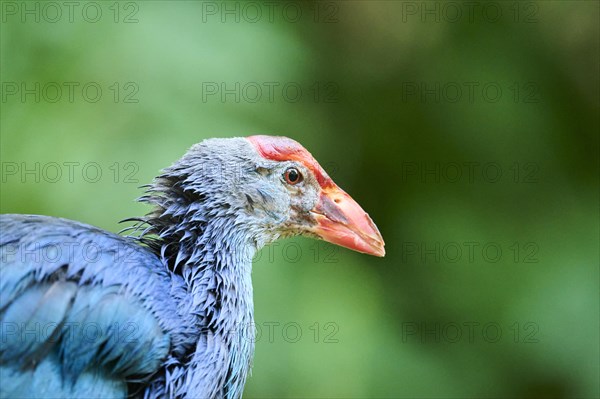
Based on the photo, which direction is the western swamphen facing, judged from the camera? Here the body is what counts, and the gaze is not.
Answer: to the viewer's right
